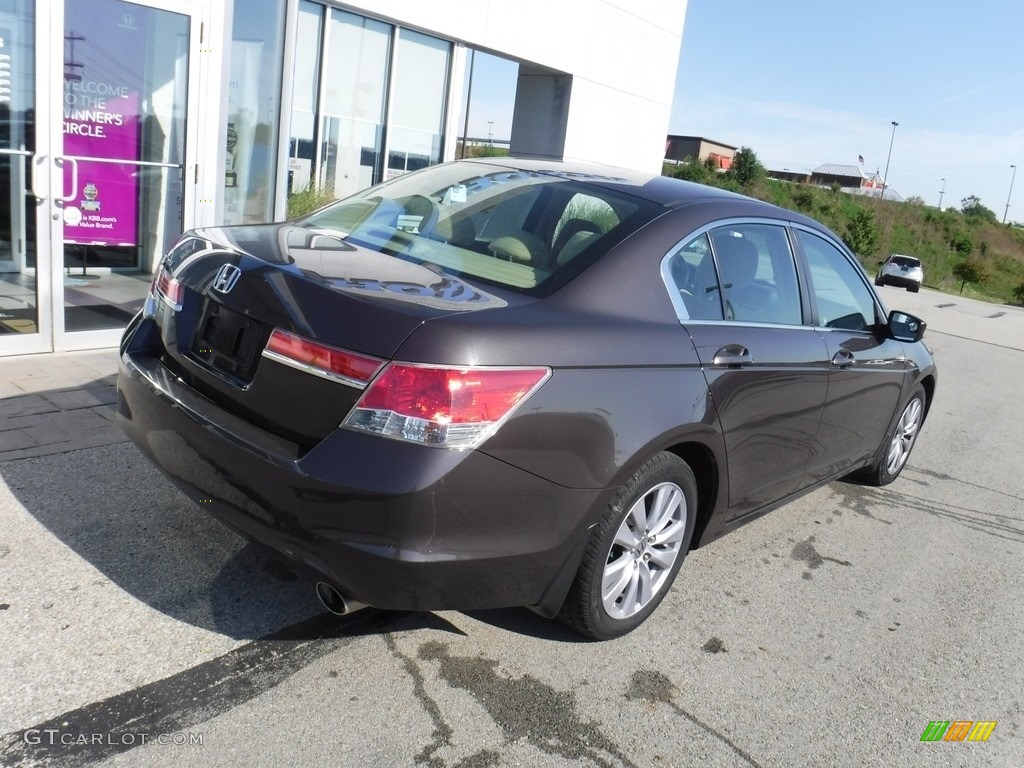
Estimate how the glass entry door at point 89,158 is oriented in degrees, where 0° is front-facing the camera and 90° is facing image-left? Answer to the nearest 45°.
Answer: approximately 315°

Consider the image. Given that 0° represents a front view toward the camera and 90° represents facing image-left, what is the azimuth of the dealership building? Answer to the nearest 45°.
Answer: approximately 315°

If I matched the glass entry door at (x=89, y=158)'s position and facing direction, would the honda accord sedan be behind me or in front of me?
in front

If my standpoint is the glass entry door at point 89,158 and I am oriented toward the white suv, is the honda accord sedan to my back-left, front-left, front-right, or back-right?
back-right

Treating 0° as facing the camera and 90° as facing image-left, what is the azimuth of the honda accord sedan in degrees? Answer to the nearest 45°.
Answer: approximately 225°

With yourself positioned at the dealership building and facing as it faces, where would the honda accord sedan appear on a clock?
The honda accord sedan is roughly at 1 o'clock from the dealership building.

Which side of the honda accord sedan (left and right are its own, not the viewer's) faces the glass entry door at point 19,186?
left

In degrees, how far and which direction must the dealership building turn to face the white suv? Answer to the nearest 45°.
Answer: approximately 90° to its left

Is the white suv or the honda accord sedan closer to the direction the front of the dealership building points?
the honda accord sedan

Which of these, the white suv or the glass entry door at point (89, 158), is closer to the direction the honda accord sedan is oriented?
the white suv
